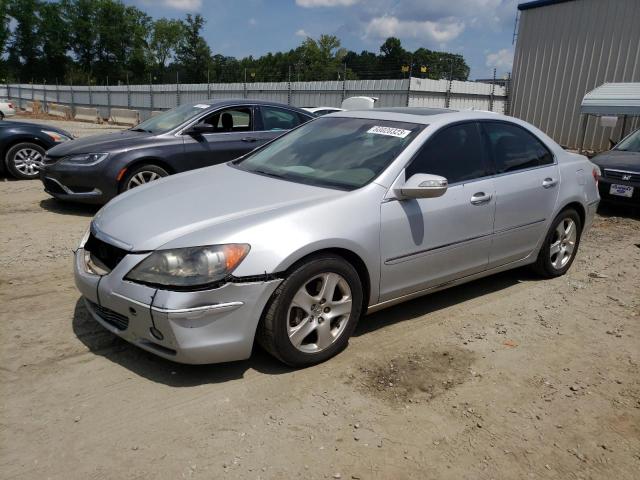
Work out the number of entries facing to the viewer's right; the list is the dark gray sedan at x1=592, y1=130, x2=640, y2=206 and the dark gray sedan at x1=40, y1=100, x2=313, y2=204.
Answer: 0

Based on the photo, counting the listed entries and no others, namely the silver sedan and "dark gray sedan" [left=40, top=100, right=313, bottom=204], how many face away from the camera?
0

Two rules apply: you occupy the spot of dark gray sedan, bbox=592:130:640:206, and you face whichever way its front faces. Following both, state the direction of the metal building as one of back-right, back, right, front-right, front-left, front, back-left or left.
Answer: back-right

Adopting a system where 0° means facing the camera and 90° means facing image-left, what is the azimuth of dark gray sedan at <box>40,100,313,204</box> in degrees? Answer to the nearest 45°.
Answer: approximately 45°

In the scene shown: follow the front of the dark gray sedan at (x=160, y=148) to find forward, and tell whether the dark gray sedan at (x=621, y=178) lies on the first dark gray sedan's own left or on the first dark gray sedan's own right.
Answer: on the first dark gray sedan's own left

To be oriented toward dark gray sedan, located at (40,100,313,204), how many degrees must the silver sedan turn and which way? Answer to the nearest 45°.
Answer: approximately 90° to its right

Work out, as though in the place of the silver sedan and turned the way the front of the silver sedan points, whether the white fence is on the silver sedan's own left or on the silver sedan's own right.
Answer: on the silver sedan's own right

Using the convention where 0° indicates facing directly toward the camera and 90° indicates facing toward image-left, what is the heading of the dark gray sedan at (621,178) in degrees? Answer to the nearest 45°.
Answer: approximately 45°

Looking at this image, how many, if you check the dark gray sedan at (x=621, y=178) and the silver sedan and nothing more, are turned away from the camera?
0

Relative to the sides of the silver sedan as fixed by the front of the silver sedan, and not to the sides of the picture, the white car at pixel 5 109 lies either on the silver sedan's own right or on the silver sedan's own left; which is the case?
on the silver sedan's own right

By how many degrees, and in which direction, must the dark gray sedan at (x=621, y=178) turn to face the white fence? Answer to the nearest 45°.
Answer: approximately 90° to its right

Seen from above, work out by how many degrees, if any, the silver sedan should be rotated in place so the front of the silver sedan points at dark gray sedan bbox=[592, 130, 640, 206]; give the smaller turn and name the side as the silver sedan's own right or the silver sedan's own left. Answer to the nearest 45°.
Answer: approximately 180°
